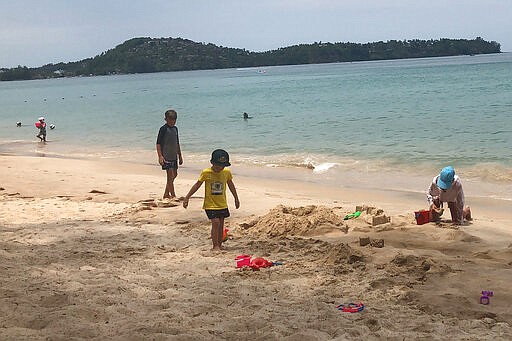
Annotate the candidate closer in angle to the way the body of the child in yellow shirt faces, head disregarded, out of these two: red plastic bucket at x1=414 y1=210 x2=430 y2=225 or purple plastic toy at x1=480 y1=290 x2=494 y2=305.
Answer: the purple plastic toy

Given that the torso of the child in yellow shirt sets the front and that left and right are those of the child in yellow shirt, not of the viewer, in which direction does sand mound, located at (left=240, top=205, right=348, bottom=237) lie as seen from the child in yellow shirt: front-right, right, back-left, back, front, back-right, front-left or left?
back-left

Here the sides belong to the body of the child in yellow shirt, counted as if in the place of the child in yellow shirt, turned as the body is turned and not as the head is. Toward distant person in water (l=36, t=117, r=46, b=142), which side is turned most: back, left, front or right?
back

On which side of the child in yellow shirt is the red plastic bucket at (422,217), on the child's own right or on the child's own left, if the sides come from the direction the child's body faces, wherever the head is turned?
on the child's own left

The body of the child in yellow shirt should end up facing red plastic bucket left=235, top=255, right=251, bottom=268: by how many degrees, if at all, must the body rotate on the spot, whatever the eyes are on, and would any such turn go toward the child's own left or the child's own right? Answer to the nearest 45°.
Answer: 0° — they already face it

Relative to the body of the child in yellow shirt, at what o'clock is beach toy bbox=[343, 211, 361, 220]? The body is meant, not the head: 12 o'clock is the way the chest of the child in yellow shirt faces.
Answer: The beach toy is roughly at 8 o'clock from the child in yellow shirt.

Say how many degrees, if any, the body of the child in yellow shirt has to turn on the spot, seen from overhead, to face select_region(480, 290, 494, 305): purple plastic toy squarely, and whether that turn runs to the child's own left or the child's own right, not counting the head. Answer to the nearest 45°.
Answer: approximately 45° to the child's own left

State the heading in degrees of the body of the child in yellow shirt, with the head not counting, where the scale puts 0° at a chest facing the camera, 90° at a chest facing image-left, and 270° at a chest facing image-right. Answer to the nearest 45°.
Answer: approximately 0°
